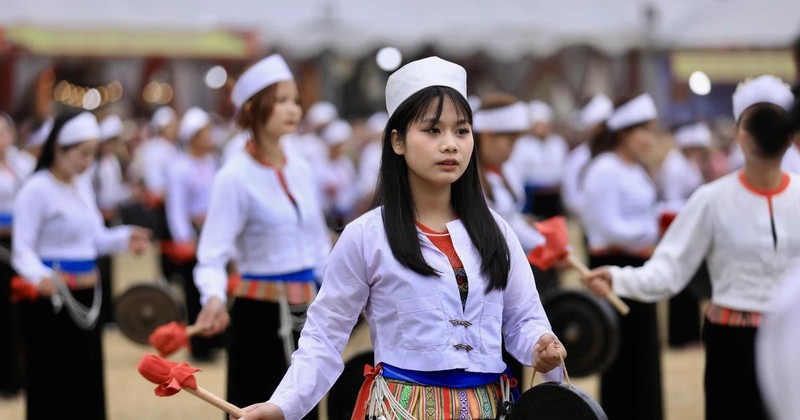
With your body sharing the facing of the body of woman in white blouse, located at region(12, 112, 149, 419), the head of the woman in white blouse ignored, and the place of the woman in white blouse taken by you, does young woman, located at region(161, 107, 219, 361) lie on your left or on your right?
on your left

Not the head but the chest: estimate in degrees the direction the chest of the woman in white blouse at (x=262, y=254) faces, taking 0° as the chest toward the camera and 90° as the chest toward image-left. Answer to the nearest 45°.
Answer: approximately 315°

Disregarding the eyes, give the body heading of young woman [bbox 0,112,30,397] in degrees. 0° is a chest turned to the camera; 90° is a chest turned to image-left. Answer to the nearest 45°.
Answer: approximately 315°

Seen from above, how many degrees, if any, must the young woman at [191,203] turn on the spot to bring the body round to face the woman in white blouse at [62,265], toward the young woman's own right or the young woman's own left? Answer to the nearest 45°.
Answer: approximately 45° to the young woman's own right

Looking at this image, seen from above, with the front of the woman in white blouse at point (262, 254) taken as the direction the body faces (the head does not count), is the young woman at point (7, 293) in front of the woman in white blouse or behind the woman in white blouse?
behind
